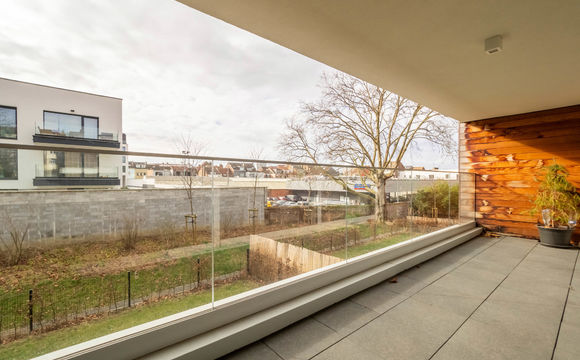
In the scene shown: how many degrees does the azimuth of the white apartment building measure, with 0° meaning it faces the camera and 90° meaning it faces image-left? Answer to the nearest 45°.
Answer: approximately 315°

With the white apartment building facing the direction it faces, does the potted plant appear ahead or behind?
ahead

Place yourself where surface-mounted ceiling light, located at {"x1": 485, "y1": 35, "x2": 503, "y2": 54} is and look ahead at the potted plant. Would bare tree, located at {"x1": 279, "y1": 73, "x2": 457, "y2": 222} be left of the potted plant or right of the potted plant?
left
